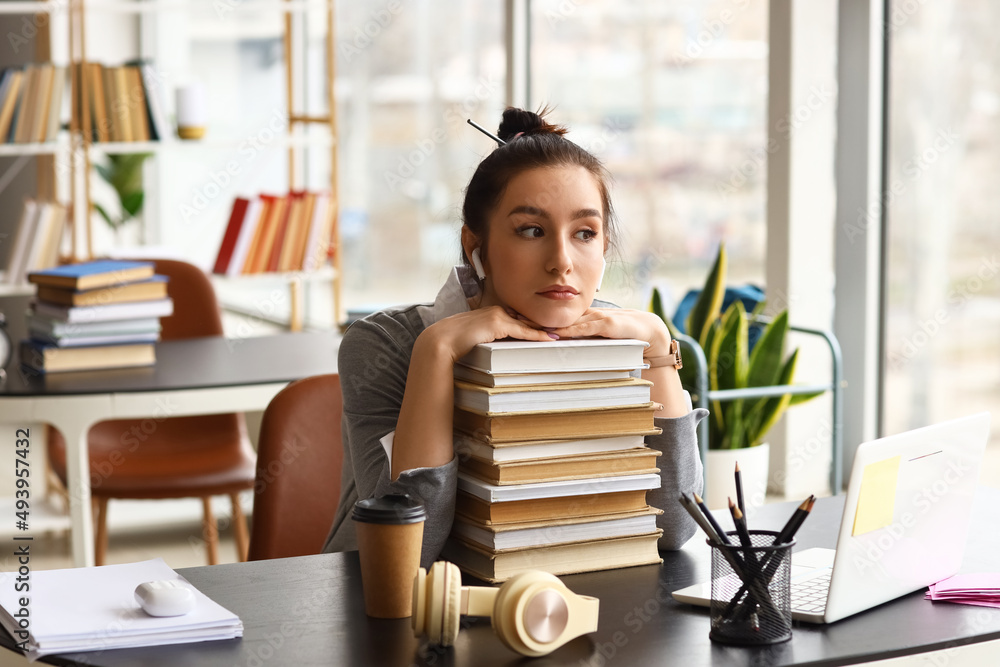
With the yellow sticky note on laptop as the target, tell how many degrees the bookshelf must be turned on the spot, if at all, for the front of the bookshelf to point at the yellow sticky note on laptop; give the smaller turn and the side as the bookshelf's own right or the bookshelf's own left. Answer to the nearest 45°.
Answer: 0° — it already faces it

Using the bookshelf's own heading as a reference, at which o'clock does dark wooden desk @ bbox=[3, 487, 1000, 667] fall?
The dark wooden desk is roughly at 12 o'clock from the bookshelf.

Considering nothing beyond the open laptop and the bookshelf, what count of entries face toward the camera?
1

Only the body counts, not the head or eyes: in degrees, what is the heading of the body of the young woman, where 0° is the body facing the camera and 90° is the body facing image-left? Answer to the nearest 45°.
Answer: approximately 315°

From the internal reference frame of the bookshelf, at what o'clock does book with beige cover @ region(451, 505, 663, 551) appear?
The book with beige cover is roughly at 12 o'clock from the bookshelf.

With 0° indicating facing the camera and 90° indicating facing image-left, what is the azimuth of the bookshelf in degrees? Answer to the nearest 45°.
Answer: approximately 0°

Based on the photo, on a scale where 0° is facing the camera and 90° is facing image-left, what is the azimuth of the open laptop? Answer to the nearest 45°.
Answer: approximately 135°

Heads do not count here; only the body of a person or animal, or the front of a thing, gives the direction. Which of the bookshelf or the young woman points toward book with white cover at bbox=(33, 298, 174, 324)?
the bookshelf

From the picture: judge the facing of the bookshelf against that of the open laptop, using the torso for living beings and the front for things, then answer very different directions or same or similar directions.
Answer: very different directions

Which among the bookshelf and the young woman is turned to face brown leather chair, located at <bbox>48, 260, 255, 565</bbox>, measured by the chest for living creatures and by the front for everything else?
the bookshelf

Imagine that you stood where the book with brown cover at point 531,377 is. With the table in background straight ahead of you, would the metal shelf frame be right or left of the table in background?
right
